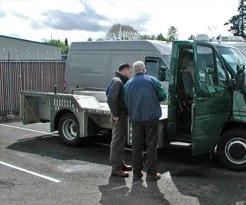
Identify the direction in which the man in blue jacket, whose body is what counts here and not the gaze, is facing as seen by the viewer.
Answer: away from the camera

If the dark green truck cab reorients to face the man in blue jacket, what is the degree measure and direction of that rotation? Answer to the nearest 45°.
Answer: approximately 90° to its right

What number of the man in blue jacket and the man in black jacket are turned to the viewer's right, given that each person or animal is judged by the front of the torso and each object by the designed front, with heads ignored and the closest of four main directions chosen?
1

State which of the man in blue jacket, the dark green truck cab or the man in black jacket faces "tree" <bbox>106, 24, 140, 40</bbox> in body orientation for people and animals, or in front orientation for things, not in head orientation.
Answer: the man in blue jacket

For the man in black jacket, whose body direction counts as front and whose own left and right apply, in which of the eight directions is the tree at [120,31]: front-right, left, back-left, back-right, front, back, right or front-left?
left

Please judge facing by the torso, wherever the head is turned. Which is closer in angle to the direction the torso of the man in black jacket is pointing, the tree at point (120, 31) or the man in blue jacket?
the man in blue jacket

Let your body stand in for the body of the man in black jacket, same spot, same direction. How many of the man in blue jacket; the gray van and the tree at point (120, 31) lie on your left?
2

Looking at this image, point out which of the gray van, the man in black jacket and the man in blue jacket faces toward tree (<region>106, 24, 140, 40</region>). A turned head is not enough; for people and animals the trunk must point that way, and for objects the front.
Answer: the man in blue jacket

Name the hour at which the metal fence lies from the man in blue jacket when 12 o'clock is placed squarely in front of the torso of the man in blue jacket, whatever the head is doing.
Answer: The metal fence is roughly at 11 o'clock from the man in blue jacket.

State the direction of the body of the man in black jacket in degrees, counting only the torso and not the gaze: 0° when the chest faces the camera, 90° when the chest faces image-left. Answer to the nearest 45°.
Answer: approximately 270°

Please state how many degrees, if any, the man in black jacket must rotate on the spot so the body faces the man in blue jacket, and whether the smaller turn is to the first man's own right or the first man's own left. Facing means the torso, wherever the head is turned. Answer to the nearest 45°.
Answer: approximately 45° to the first man's own right

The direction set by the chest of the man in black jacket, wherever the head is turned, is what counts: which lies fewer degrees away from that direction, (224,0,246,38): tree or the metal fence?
the tree

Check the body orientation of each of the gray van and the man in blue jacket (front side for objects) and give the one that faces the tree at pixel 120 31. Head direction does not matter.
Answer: the man in blue jacket

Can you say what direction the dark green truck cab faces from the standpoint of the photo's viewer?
facing the viewer and to the right of the viewer
